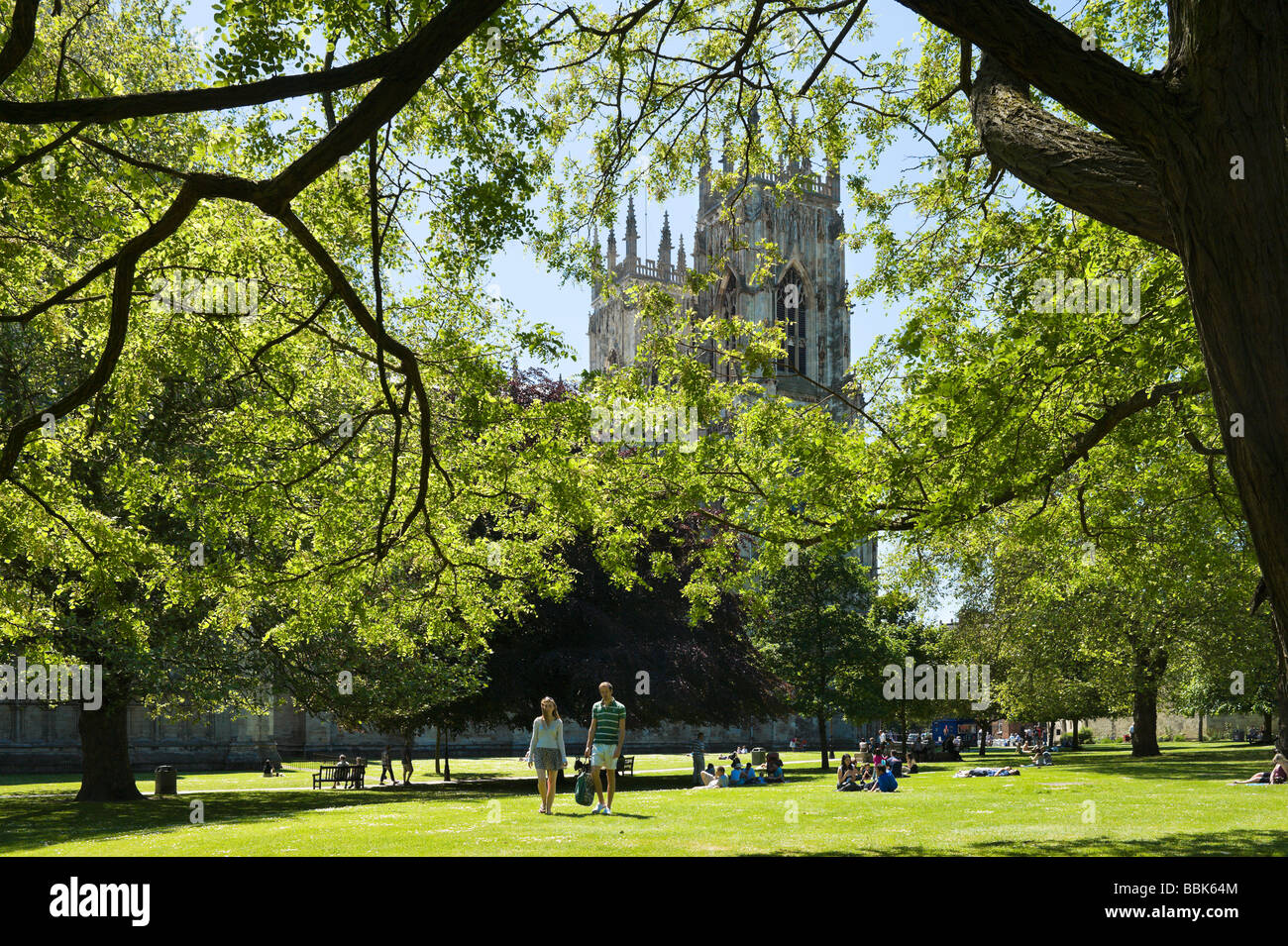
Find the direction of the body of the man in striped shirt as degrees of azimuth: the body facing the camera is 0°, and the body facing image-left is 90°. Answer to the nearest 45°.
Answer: approximately 0°

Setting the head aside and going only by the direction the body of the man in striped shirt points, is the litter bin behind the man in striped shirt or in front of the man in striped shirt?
behind

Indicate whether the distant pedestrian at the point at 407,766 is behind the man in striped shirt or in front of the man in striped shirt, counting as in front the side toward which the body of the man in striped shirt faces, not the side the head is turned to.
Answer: behind

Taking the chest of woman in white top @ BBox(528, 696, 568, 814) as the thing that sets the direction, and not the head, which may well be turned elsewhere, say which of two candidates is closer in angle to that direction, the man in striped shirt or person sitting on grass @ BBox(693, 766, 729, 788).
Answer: the man in striped shirt

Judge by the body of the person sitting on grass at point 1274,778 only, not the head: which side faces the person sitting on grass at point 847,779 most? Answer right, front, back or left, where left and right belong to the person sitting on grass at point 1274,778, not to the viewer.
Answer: front

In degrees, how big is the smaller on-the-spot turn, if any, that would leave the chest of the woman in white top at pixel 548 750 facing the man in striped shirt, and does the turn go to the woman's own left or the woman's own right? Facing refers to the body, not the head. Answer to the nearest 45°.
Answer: approximately 45° to the woman's own left

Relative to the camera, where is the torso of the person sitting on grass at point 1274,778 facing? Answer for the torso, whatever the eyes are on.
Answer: to the viewer's left
